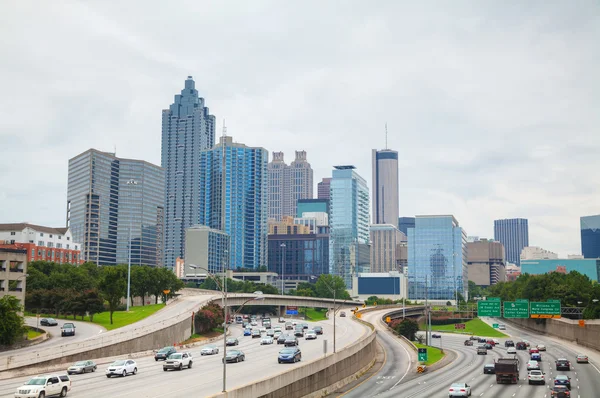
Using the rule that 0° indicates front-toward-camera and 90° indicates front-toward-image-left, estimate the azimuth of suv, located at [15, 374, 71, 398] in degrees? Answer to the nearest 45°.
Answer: approximately 45°
